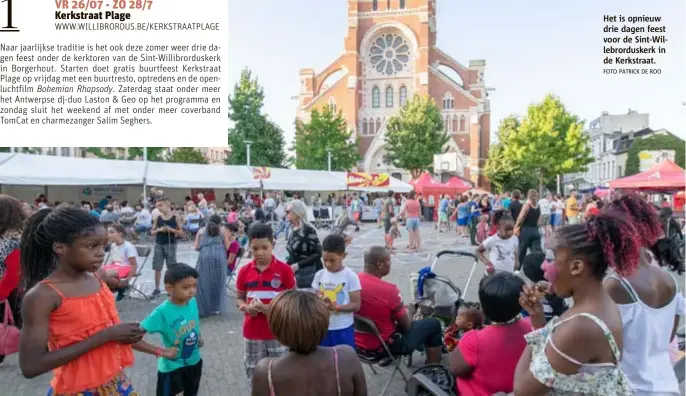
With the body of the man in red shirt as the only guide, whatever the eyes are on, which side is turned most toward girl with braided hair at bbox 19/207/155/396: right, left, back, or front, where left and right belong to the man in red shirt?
back

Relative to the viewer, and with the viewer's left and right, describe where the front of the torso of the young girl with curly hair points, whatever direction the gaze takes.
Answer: facing to the left of the viewer

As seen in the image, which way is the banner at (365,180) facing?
toward the camera

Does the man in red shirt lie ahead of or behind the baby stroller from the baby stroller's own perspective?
ahead

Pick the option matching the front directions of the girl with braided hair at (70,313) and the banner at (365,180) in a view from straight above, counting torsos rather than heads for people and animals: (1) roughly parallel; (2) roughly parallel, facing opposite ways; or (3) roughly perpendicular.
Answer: roughly perpendicular

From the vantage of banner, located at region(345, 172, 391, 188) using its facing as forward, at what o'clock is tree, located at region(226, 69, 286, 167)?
The tree is roughly at 5 o'clock from the banner.

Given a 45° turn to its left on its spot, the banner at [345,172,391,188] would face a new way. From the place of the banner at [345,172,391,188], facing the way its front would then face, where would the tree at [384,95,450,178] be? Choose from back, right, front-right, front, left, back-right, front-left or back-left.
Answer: back-left

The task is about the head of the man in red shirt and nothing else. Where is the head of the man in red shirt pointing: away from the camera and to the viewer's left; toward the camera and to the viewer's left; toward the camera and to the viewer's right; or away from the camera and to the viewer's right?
away from the camera and to the viewer's right

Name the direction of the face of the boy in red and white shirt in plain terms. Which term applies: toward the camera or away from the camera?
toward the camera

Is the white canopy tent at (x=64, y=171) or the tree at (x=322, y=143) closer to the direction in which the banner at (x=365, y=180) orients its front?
the white canopy tent

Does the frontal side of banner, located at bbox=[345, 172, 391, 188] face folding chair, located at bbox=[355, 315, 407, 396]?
yes
